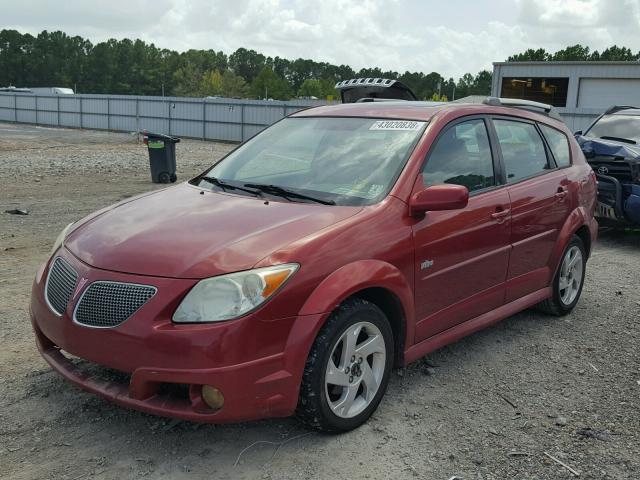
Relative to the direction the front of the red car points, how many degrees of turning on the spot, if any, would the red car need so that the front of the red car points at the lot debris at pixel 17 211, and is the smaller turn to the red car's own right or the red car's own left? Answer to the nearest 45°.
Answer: approximately 90° to the red car's own right

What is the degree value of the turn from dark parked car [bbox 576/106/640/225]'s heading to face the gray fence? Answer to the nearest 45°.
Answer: approximately 90° to its right

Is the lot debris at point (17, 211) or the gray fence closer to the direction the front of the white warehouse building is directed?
the lot debris

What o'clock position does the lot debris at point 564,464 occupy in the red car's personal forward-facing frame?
The lot debris is roughly at 10 o'clock from the red car.

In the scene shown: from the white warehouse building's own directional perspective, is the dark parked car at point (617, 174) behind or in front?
in front

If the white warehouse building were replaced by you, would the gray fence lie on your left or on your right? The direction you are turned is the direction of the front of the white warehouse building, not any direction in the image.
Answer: on your right

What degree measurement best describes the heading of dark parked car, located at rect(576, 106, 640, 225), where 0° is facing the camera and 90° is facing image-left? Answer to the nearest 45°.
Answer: approximately 45°

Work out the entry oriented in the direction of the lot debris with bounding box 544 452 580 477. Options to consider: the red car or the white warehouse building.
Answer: the white warehouse building

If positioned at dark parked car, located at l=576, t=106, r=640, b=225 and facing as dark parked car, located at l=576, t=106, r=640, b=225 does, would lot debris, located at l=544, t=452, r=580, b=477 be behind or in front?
in front

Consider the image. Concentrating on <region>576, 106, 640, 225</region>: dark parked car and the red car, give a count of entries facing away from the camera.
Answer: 0
